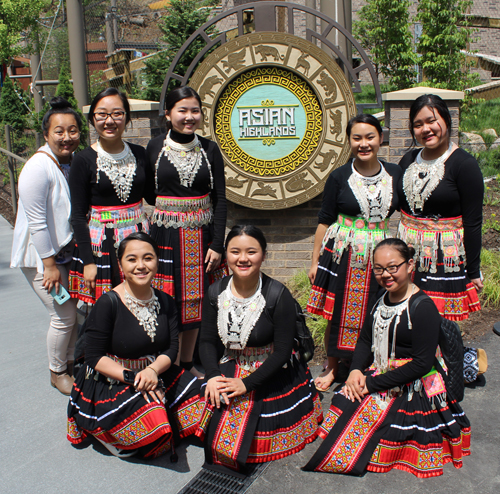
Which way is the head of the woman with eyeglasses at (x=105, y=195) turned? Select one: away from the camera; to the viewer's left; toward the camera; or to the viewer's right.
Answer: toward the camera

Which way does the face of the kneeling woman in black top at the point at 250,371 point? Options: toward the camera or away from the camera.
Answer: toward the camera

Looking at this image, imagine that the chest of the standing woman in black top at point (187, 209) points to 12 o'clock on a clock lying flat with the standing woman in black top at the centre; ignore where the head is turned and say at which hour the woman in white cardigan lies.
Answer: The woman in white cardigan is roughly at 3 o'clock from the standing woman in black top.

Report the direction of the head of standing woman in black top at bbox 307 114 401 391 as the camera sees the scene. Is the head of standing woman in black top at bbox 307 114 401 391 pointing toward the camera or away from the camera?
toward the camera

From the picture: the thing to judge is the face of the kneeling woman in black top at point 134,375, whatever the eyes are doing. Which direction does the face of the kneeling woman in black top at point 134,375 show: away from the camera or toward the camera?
toward the camera

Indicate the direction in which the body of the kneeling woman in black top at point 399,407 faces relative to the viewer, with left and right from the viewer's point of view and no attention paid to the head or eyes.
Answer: facing the viewer and to the left of the viewer

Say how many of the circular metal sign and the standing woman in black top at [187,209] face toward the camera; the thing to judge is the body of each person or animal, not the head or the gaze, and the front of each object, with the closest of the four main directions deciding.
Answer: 2

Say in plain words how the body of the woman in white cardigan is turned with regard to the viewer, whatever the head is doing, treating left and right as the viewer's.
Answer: facing the viewer and to the right of the viewer

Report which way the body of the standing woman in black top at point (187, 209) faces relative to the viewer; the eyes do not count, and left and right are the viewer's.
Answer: facing the viewer

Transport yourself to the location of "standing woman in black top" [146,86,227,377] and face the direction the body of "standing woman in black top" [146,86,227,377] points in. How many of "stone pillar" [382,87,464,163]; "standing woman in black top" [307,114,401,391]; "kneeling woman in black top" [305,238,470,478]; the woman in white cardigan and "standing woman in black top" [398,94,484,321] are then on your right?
1

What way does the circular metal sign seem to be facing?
toward the camera

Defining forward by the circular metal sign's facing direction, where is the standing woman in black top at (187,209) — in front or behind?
in front
